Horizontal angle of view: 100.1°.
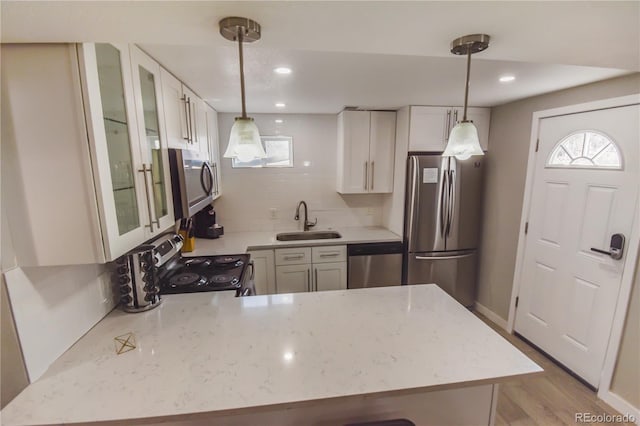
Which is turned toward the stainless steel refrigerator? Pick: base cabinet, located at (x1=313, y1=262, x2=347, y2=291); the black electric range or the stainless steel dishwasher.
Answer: the black electric range

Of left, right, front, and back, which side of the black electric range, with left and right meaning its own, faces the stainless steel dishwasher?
front

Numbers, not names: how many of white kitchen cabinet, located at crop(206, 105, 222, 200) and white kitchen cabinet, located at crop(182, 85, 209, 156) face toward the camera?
0

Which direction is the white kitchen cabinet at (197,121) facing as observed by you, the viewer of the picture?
facing to the right of the viewer

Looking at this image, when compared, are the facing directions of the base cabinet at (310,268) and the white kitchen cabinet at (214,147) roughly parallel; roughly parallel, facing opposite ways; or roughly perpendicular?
roughly perpendicular

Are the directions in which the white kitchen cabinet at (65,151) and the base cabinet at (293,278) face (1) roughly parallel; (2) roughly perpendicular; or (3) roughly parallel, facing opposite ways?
roughly perpendicular

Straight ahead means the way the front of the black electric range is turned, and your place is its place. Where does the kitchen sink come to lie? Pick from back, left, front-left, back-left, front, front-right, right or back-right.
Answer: front-left

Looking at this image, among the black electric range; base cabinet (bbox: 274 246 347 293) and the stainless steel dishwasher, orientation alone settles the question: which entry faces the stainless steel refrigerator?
the black electric range

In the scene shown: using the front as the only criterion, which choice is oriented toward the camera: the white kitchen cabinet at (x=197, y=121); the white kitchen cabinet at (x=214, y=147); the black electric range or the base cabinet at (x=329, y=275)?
the base cabinet

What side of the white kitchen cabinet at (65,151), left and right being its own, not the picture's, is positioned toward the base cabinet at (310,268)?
left

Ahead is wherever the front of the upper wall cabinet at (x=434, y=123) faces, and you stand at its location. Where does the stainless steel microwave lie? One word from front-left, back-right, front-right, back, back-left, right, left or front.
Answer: front-right

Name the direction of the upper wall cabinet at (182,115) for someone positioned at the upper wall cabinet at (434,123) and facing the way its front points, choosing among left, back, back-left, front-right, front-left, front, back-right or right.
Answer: front-right

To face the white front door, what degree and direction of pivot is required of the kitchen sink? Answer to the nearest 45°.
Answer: approximately 45° to its left
